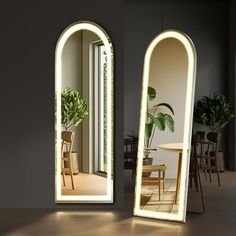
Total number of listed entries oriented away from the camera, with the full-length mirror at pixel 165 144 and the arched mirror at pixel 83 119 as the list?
0

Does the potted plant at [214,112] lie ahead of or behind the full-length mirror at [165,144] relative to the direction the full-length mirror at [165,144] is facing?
behind

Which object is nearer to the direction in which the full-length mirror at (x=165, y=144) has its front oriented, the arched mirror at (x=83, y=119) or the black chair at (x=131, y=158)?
the arched mirror

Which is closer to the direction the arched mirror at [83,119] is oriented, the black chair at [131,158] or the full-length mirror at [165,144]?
the full-length mirror

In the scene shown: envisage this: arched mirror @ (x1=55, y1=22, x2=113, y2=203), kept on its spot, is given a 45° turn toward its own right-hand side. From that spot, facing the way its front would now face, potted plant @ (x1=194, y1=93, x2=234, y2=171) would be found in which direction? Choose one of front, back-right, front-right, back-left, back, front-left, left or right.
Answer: back

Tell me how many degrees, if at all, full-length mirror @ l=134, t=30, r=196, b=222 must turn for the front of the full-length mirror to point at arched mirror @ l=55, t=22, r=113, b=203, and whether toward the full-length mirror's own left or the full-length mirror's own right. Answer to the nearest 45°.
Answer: approximately 45° to the full-length mirror's own right

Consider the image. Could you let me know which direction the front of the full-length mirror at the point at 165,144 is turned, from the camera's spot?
facing the viewer and to the left of the viewer

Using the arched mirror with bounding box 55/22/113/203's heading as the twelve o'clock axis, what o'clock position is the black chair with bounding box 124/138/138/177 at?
The black chair is roughly at 7 o'clock from the arched mirror.

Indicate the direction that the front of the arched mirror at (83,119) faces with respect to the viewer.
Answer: facing the viewer

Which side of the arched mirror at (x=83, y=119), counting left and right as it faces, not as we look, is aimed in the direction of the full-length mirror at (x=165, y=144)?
left

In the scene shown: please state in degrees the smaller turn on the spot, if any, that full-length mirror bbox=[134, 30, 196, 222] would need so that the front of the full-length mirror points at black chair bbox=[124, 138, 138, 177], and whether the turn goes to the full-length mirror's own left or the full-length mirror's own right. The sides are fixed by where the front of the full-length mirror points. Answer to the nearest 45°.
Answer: approximately 135° to the full-length mirror's own right
